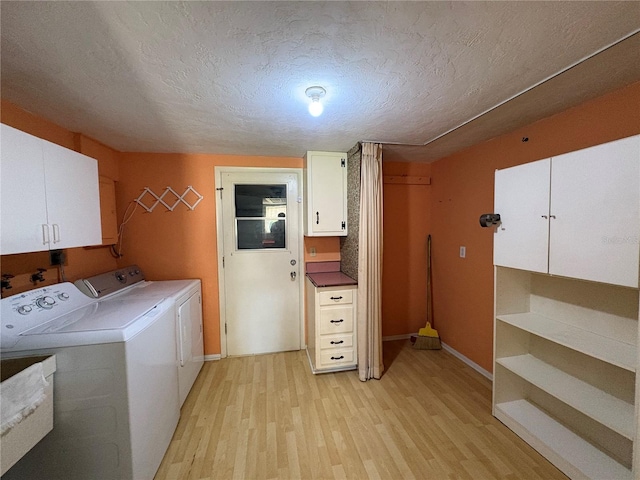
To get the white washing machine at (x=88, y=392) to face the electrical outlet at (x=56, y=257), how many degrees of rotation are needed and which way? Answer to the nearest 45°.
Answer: approximately 135° to its left

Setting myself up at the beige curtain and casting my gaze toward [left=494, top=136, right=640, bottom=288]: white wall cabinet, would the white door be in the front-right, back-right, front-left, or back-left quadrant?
back-right

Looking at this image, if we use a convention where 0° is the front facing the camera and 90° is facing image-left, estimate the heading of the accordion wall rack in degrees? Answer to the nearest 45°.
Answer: approximately 0°

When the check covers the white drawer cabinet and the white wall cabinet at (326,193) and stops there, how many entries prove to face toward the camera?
2

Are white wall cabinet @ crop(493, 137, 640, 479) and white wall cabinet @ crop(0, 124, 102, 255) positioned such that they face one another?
yes

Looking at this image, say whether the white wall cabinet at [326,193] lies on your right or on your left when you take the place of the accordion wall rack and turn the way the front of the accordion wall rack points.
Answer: on your left

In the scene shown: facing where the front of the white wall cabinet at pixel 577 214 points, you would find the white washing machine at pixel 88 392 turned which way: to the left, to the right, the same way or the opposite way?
the opposite way

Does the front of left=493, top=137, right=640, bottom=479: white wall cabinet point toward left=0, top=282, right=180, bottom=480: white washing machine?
yes

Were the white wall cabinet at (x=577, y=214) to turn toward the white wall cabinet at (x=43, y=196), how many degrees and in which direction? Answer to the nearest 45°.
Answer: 0° — it already faces it

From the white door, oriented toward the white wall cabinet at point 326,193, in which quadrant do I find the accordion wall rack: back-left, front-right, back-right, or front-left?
back-right

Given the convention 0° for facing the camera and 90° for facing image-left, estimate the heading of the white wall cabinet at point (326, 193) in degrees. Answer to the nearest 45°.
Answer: approximately 0°
